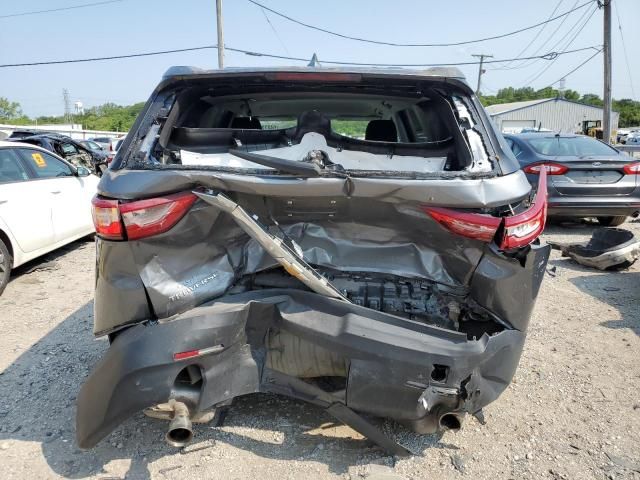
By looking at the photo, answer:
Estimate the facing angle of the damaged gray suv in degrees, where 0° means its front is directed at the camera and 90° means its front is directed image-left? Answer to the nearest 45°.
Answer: approximately 180°

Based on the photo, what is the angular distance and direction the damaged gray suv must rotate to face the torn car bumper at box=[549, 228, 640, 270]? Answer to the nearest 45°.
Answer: approximately 45° to its right

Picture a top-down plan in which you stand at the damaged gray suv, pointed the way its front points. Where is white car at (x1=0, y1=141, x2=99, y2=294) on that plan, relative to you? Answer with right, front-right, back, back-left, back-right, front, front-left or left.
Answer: front-left

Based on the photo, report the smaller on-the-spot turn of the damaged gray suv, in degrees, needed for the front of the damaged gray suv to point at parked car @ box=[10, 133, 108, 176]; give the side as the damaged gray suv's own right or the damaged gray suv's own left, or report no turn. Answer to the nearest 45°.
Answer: approximately 45° to the damaged gray suv's own left

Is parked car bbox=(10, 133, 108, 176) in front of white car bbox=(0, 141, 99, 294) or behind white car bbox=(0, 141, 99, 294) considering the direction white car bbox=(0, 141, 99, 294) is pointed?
in front

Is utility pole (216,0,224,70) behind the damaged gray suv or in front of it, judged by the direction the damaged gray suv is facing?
in front

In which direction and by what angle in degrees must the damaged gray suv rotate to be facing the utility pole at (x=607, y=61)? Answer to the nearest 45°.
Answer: approximately 45° to its right

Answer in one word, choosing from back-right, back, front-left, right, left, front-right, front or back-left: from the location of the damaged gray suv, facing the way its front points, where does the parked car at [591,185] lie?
front-right
